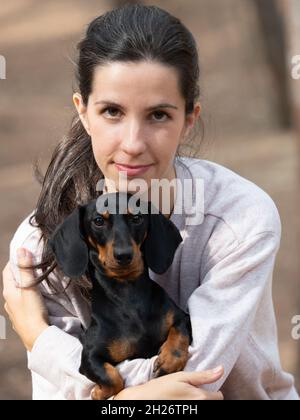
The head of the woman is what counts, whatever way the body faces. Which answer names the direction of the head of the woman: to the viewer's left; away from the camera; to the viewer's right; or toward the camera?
toward the camera

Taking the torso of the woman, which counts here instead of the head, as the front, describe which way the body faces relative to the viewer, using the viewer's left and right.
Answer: facing the viewer

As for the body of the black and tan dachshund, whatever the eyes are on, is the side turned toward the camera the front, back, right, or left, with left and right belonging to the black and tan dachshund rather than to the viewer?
front
